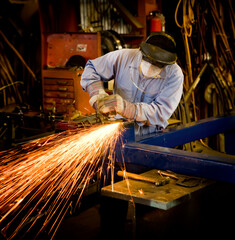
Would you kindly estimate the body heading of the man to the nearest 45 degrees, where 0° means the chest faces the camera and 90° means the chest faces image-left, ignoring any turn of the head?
approximately 45°
